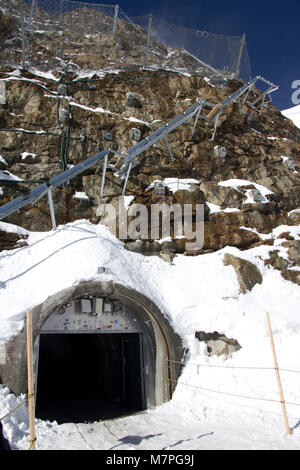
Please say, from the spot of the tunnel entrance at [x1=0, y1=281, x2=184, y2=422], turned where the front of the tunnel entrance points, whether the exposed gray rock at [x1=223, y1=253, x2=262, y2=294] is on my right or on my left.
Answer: on my left

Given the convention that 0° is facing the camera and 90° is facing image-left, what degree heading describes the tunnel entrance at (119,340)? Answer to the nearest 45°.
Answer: approximately 0°

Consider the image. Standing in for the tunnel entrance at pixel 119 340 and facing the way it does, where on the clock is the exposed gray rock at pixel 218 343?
The exposed gray rock is roughly at 9 o'clock from the tunnel entrance.
